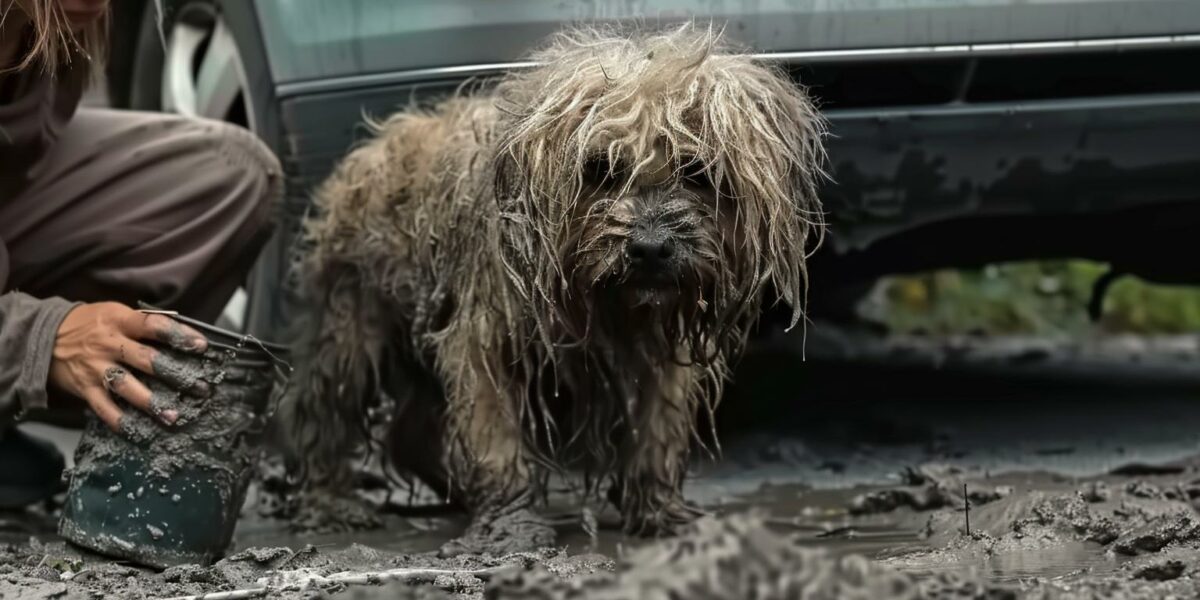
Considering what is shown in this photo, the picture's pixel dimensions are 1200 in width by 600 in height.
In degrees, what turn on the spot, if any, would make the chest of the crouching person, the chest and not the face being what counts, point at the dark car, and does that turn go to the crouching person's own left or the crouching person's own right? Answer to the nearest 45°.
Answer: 0° — they already face it

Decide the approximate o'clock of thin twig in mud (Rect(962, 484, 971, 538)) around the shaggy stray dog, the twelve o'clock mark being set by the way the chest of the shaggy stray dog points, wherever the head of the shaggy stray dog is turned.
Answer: The thin twig in mud is roughly at 11 o'clock from the shaggy stray dog.

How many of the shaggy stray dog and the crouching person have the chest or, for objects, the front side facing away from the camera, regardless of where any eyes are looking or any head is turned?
0

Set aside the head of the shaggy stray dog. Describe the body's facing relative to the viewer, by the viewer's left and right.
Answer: facing the viewer and to the right of the viewer

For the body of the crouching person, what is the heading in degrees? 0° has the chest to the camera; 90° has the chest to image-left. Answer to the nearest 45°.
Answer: approximately 270°

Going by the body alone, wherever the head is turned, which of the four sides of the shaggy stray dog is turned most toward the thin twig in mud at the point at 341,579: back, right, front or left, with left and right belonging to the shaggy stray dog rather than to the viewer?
right

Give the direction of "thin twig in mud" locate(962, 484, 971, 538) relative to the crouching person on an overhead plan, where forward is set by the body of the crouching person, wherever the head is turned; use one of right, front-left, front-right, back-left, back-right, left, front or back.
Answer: front-right
